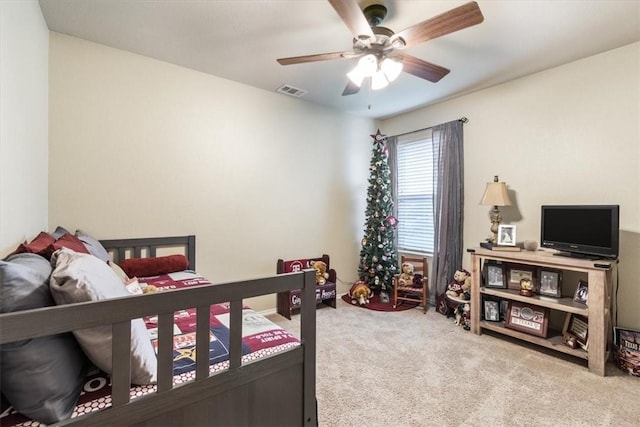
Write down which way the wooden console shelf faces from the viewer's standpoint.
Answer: facing the viewer and to the left of the viewer

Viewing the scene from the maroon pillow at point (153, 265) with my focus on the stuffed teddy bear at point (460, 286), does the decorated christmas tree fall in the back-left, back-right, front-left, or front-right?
front-left

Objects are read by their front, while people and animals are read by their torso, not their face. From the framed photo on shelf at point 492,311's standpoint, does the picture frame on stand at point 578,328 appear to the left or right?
on its left

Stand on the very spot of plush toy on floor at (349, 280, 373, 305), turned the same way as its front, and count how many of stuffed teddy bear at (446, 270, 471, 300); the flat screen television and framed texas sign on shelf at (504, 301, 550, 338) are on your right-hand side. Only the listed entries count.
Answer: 0

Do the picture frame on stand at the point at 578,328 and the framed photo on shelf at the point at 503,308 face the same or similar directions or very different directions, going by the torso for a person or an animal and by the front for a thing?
same or similar directions

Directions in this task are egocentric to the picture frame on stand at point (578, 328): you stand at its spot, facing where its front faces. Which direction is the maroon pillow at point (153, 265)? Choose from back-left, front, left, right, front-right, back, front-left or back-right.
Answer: front

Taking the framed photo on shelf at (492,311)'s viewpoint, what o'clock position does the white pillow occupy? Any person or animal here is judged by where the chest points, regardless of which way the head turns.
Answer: The white pillow is roughly at 11 o'clock from the framed photo on shelf.

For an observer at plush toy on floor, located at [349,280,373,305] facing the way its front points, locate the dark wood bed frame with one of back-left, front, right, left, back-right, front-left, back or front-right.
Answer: front

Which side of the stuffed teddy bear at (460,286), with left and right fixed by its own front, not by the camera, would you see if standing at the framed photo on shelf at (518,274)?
left

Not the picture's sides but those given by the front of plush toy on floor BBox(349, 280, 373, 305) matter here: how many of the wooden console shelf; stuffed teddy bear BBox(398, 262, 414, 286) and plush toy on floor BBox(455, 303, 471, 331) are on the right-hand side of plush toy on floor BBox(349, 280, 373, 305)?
0

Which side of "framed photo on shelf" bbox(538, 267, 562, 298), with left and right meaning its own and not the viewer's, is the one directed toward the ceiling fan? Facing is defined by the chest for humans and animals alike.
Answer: front

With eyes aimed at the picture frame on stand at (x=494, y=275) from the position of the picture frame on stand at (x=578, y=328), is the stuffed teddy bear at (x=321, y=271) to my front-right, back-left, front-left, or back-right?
front-left

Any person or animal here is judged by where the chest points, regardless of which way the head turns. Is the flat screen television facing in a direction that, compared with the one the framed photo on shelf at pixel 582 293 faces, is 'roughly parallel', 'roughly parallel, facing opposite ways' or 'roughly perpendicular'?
roughly parallel

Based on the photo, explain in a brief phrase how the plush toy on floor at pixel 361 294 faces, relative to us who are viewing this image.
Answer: facing the viewer

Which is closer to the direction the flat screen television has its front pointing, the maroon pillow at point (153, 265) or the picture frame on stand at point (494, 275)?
the maroon pillow

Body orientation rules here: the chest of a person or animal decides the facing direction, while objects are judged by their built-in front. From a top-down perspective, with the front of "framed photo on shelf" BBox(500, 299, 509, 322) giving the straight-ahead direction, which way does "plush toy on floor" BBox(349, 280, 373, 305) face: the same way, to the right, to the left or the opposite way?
to the left
